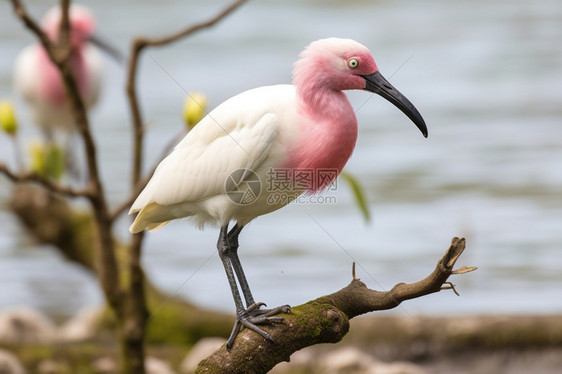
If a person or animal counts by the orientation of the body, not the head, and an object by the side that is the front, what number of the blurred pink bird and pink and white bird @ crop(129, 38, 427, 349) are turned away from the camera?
0

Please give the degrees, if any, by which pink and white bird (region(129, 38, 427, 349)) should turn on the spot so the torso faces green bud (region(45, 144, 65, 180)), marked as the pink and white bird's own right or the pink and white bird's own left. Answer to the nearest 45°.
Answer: approximately 135° to the pink and white bird's own left

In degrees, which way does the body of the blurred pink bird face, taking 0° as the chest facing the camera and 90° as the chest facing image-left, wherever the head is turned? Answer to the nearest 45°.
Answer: approximately 315°

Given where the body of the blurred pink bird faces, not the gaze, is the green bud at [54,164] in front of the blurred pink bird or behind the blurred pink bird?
in front

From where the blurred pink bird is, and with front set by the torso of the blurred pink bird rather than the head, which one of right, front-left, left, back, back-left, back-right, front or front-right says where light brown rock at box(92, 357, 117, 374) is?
front-right

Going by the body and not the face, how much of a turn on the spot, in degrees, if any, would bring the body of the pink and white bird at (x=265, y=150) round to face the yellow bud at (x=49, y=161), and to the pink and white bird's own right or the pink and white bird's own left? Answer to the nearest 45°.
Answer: approximately 135° to the pink and white bird's own left

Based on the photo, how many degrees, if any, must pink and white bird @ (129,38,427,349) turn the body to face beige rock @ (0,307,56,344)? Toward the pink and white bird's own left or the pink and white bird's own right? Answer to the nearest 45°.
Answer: approximately 135° to the pink and white bird's own left

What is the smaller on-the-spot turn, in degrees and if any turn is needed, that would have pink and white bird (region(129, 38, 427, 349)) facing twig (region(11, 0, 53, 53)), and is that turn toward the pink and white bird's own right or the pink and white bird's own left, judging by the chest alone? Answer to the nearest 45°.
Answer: approximately 135° to the pink and white bird's own left

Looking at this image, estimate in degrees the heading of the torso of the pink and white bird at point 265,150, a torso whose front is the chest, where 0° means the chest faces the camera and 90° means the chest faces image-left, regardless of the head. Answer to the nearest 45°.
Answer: approximately 270°
